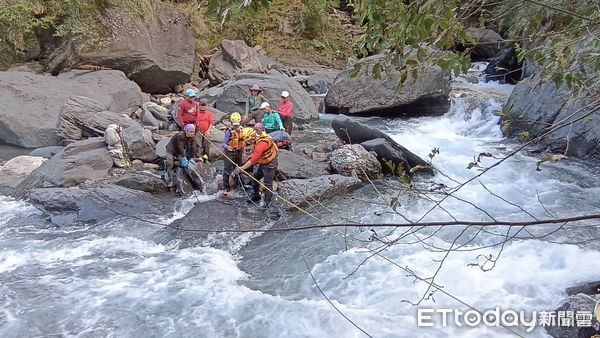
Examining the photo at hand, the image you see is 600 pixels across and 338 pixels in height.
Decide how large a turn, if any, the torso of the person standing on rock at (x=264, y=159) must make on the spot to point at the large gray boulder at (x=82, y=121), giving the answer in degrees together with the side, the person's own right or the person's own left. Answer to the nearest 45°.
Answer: approximately 45° to the person's own right

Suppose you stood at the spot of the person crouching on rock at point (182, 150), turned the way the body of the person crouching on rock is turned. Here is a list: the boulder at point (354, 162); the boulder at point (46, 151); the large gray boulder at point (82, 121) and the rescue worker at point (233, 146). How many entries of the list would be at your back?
2

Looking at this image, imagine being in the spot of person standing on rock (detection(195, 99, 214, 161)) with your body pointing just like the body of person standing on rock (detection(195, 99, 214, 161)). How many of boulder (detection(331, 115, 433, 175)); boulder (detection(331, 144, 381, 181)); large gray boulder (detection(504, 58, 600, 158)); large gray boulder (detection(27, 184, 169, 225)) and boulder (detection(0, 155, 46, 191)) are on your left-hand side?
3

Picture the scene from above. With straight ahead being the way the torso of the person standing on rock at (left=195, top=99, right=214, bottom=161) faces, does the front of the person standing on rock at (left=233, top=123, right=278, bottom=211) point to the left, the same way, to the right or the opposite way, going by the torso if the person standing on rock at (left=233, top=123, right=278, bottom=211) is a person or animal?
to the right

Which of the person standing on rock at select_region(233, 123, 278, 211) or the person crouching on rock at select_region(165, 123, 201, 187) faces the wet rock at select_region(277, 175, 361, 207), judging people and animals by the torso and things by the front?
the person crouching on rock

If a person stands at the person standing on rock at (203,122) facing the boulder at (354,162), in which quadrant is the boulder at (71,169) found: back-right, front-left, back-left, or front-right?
back-right

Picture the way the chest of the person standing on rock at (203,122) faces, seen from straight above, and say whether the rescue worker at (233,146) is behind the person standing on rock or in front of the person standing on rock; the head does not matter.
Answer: in front

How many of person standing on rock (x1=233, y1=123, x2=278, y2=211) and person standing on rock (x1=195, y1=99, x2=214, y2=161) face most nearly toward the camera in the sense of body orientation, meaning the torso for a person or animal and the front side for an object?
1

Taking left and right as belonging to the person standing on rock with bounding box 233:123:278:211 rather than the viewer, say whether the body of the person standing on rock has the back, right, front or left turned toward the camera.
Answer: left
